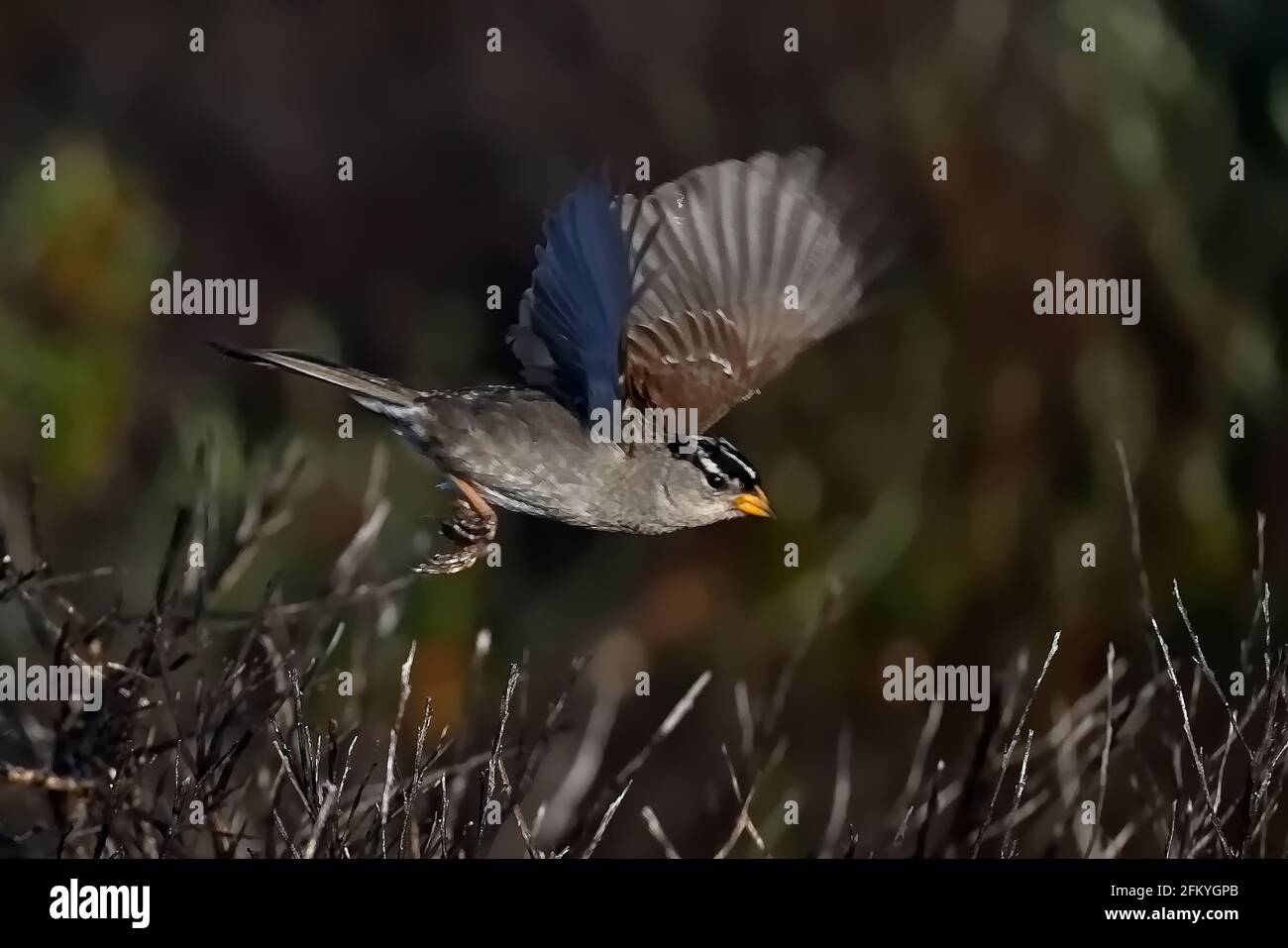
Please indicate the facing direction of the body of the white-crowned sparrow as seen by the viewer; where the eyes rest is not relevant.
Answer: to the viewer's right
